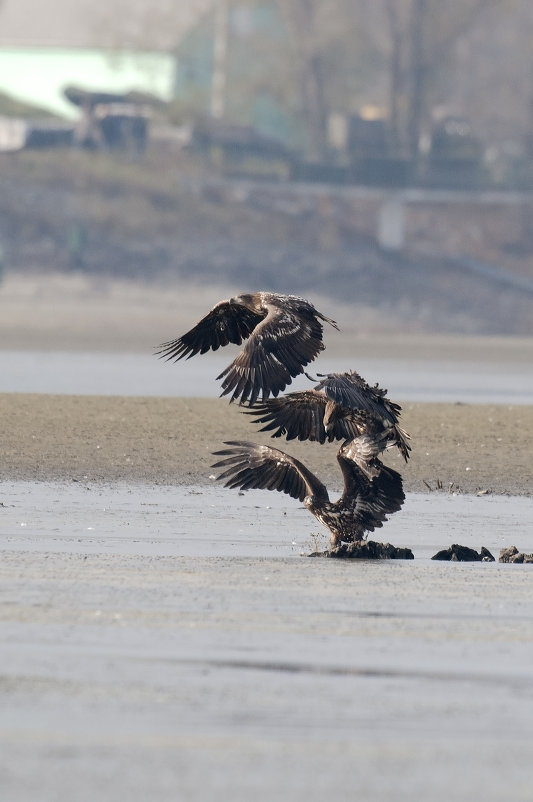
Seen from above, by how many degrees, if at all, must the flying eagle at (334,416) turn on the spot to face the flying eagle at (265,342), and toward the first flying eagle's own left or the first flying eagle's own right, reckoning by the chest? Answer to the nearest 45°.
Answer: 0° — it already faces it

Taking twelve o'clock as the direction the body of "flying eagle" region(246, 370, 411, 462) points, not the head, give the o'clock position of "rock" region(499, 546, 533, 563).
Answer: The rock is roughly at 8 o'clock from the flying eagle.

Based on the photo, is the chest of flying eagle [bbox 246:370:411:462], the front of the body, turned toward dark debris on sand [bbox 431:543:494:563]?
no

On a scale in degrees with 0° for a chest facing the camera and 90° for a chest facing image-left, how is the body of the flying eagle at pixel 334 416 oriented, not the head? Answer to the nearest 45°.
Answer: approximately 45°

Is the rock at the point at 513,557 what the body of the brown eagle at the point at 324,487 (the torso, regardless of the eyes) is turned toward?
no
